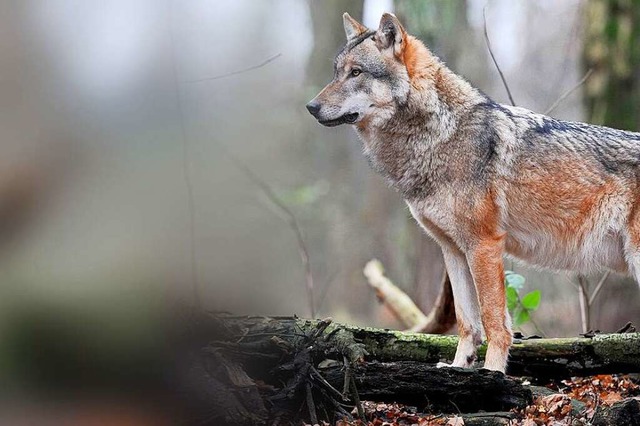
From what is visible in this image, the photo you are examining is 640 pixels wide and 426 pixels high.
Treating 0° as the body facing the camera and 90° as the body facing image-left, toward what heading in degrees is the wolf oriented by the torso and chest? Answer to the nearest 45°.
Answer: approximately 90°

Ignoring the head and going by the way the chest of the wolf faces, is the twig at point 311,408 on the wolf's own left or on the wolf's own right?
on the wolf's own left

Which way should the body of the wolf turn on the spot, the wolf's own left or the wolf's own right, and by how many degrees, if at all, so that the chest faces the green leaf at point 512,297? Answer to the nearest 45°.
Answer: approximately 90° to the wolf's own right

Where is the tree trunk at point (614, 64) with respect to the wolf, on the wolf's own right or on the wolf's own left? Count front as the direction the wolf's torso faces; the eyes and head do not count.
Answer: on the wolf's own right

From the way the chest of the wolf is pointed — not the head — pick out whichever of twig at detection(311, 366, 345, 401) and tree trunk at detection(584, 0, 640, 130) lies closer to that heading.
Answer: the twig

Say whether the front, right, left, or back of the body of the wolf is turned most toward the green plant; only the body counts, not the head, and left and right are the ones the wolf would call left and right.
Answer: right

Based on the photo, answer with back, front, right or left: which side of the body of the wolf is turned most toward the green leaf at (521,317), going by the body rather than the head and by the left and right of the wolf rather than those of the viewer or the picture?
right

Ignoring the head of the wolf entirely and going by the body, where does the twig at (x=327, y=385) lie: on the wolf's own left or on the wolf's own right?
on the wolf's own left
